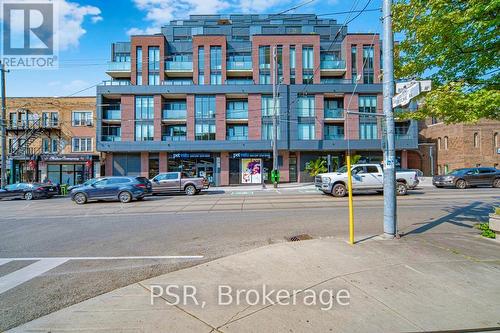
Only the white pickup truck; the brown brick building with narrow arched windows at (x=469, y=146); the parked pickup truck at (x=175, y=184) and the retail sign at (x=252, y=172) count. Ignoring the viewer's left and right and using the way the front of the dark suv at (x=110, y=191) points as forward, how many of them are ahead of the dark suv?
0

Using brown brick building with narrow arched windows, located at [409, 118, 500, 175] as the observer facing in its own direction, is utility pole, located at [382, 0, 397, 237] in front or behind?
in front

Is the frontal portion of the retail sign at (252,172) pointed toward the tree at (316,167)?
no

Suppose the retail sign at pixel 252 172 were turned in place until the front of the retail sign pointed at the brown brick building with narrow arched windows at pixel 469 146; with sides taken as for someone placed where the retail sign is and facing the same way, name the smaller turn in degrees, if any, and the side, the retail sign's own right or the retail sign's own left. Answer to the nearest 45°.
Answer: approximately 90° to the retail sign's own left

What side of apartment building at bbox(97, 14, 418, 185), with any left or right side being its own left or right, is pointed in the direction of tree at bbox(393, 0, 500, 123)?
front

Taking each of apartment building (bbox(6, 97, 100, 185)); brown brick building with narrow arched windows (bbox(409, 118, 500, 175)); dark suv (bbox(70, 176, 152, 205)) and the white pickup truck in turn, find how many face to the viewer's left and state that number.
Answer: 2

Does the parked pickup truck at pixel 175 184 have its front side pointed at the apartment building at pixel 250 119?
no

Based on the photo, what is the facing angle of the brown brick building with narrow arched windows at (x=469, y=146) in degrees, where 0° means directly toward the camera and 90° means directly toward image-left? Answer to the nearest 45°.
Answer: approximately 0°

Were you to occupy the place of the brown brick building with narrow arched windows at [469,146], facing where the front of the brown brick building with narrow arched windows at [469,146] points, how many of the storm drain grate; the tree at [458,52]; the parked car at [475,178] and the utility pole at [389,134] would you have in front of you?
4

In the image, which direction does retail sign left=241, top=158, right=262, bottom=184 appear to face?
toward the camera

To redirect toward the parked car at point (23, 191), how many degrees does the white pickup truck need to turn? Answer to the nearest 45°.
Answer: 0° — it already faces it

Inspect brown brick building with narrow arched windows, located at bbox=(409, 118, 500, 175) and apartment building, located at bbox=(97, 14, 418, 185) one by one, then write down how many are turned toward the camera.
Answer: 2

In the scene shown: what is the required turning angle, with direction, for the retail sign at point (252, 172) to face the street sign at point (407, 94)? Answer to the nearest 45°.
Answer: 0° — it already faces it

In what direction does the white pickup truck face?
to the viewer's left

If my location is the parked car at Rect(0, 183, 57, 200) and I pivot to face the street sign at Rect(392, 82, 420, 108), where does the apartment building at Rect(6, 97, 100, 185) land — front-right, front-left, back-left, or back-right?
back-left

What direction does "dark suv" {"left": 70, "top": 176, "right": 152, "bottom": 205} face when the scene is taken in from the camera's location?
facing to the left of the viewer

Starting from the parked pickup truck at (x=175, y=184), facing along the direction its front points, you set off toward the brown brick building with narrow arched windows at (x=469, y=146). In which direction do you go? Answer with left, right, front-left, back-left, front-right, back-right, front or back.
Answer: back

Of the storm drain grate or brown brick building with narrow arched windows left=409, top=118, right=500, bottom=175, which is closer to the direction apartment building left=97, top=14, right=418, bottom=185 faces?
the storm drain grate
